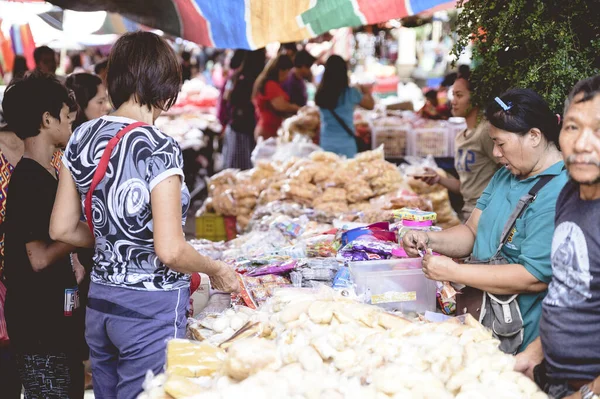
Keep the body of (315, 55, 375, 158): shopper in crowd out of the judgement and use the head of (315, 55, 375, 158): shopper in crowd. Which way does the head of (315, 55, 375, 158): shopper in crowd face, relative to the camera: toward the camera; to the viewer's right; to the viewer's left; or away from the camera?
away from the camera

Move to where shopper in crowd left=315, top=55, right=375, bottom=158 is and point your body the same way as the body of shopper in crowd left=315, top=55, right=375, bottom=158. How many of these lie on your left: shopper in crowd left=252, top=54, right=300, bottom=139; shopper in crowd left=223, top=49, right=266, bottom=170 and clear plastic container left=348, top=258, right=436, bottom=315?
2

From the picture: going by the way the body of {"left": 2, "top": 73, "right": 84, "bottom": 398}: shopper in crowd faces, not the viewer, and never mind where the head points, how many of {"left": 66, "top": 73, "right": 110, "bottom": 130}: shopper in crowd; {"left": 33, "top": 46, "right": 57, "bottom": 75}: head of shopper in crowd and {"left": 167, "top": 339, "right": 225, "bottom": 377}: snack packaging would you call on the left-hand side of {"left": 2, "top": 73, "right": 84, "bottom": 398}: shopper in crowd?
2

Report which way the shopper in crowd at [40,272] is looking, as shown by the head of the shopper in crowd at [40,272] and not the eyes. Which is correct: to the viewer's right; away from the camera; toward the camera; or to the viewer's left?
to the viewer's right

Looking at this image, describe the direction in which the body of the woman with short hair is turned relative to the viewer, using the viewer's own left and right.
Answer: facing away from the viewer and to the right of the viewer

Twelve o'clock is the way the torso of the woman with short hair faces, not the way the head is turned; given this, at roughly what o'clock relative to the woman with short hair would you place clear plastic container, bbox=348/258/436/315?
The clear plastic container is roughly at 1 o'clock from the woman with short hair.

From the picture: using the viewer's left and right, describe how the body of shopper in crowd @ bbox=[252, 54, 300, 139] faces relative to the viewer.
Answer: facing to the right of the viewer

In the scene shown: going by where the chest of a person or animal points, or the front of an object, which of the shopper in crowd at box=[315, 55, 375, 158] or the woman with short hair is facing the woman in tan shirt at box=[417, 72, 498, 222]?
the woman with short hair

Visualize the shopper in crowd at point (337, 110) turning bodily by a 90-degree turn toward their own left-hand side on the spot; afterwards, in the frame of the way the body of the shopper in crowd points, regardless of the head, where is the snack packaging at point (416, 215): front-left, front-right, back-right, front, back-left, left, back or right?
back-left

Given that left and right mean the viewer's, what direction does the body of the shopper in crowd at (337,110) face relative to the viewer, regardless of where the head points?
facing away from the viewer and to the right of the viewer

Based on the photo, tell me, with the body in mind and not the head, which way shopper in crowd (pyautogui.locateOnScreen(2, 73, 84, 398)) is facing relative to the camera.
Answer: to the viewer's right
